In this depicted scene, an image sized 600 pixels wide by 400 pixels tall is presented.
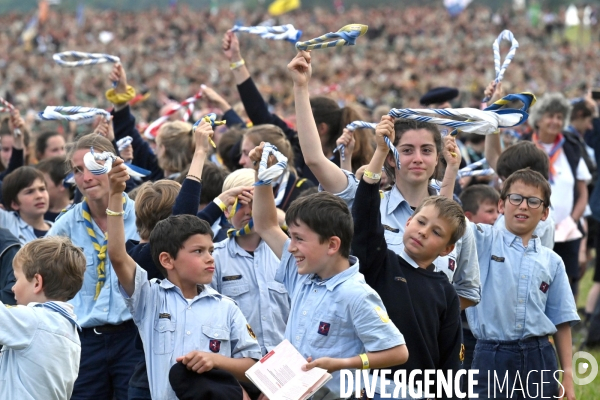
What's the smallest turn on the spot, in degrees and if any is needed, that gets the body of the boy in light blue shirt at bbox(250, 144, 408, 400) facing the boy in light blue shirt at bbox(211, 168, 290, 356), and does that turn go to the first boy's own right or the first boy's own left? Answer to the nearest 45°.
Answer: approximately 90° to the first boy's own right

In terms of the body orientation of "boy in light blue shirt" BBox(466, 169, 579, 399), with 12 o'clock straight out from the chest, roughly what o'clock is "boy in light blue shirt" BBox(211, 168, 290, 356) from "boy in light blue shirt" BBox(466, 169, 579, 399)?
"boy in light blue shirt" BBox(211, 168, 290, 356) is roughly at 2 o'clock from "boy in light blue shirt" BBox(466, 169, 579, 399).

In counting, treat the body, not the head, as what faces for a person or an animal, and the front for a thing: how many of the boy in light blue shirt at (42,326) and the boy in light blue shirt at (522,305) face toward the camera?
1

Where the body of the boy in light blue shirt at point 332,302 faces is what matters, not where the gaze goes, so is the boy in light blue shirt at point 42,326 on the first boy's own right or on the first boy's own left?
on the first boy's own right

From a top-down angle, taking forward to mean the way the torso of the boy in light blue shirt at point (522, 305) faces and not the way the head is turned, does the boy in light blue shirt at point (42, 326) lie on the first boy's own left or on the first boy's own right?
on the first boy's own right

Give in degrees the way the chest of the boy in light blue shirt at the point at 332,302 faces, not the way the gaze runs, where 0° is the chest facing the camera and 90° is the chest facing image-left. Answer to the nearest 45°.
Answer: approximately 45°

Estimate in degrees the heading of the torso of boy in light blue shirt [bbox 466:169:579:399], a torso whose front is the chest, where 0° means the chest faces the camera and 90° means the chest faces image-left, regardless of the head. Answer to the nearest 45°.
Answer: approximately 0°

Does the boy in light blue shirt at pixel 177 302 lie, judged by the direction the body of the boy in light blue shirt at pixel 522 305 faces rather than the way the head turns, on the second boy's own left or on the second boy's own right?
on the second boy's own right
